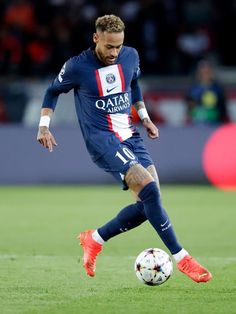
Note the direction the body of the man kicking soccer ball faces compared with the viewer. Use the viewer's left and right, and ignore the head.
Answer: facing the viewer and to the right of the viewer
